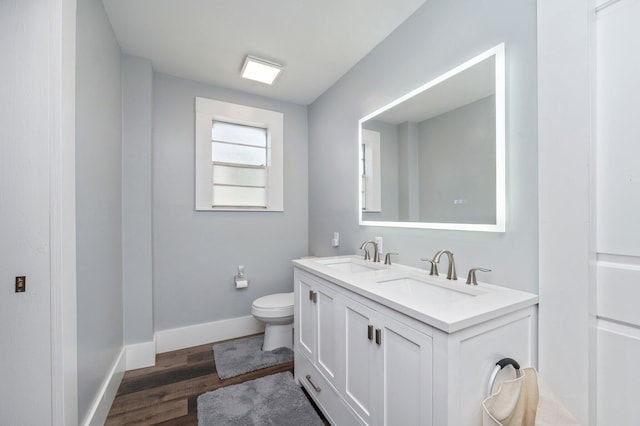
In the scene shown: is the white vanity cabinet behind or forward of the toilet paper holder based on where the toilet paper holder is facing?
forward

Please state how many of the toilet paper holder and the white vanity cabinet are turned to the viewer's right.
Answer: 0

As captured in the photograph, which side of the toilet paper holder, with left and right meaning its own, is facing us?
front

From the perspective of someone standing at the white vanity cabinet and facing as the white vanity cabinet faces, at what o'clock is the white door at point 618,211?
The white door is roughly at 7 o'clock from the white vanity cabinet.

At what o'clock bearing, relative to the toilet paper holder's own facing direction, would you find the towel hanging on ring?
The towel hanging on ring is roughly at 11 o'clock from the toilet paper holder.

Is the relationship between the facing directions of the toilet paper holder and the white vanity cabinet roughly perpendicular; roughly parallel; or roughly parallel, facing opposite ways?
roughly perpendicular

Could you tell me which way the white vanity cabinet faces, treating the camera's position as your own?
facing the viewer and to the left of the viewer

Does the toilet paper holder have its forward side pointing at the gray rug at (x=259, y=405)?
yes

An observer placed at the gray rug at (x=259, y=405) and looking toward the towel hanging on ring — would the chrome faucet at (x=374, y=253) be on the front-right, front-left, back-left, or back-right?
front-left
